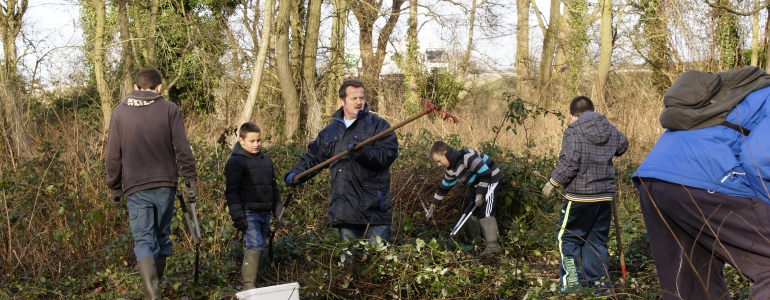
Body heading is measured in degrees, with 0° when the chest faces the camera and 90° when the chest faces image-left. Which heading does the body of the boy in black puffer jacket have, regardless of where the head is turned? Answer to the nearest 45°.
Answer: approximately 315°

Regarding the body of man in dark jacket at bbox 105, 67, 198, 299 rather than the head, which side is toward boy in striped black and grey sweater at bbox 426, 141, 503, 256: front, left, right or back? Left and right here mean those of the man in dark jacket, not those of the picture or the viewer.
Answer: right

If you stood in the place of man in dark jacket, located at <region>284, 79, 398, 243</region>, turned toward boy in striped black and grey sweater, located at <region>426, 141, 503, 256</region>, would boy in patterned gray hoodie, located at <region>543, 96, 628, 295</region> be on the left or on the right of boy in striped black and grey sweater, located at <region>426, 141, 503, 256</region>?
right

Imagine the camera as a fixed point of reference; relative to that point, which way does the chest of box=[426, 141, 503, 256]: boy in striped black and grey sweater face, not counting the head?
to the viewer's left

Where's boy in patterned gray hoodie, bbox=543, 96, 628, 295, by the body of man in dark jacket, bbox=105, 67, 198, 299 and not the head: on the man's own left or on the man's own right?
on the man's own right

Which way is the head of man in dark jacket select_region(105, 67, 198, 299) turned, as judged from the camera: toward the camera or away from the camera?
away from the camera

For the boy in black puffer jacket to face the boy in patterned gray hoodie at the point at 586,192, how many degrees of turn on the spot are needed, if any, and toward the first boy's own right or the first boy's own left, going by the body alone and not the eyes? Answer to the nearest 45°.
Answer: approximately 45° to the first boy's own left

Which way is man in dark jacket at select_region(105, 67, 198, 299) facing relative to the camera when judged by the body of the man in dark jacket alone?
away from the camera

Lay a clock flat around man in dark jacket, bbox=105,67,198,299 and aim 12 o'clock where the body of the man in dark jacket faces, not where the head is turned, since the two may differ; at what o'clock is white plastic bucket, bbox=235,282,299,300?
The white plastic bucket is roughly at 5 o'clock from the man in dark jacket.
